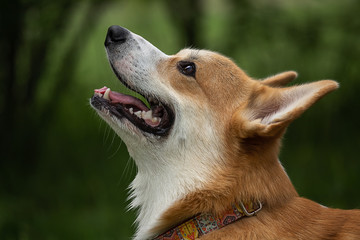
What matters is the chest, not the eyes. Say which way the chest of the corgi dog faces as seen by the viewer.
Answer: to the viewer's left
